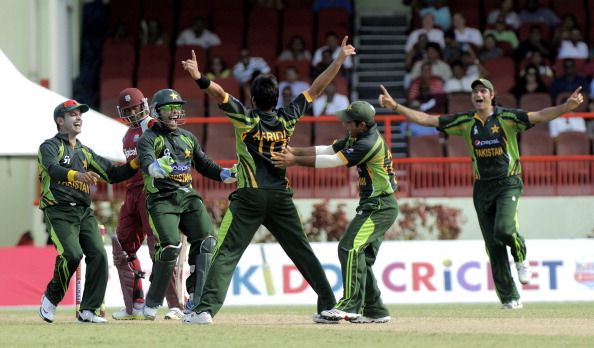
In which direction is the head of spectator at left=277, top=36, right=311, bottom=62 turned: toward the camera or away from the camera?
toward the camera

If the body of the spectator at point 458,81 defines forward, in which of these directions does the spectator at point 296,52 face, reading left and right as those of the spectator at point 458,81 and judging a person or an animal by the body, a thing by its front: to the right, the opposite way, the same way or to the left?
the same way

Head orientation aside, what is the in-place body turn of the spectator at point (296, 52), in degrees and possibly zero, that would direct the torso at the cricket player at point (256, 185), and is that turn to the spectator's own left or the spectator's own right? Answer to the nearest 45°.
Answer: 0° — they already face them

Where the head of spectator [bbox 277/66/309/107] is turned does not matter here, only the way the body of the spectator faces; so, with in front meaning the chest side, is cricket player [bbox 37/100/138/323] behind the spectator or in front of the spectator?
in front

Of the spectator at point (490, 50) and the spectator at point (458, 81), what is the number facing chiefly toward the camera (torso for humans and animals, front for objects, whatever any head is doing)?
2

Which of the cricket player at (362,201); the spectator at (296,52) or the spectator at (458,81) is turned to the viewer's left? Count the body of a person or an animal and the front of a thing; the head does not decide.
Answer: the cricket player

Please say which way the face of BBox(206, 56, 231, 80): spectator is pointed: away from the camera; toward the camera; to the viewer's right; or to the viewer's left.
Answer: toward the camera

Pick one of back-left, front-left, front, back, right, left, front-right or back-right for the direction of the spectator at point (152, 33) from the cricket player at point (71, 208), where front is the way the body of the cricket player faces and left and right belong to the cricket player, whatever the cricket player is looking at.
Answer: back-left

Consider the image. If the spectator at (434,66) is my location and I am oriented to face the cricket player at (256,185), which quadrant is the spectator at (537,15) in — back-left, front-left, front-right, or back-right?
back-left

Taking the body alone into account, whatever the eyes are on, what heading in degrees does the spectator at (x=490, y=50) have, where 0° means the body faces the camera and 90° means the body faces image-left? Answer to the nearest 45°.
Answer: approximately 0°

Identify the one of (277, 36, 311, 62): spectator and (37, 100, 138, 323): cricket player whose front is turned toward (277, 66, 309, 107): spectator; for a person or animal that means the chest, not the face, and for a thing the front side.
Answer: (277, 36, 311, 62): spectator

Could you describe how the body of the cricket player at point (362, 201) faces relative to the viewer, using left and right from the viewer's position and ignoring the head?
facing to the left of the viewer

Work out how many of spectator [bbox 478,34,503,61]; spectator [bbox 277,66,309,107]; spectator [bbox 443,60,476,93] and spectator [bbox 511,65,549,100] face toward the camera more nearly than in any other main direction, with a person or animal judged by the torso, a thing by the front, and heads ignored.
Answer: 4

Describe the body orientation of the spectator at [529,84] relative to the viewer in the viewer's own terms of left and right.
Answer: facing the viewer

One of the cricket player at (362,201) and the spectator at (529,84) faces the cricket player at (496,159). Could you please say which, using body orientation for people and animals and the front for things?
the spectator

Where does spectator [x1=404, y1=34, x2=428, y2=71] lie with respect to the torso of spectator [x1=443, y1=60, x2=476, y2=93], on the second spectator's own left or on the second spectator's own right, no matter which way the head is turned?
on the second spectator's own right

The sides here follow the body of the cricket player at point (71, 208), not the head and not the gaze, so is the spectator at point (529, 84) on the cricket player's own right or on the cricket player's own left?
on the cricket player's own left

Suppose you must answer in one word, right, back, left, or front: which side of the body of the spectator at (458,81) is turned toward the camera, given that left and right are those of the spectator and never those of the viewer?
front

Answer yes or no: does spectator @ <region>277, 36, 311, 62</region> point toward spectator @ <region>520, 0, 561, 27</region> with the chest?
no

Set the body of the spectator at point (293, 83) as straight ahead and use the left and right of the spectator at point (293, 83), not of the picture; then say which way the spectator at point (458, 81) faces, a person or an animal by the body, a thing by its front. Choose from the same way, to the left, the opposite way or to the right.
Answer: the same way
